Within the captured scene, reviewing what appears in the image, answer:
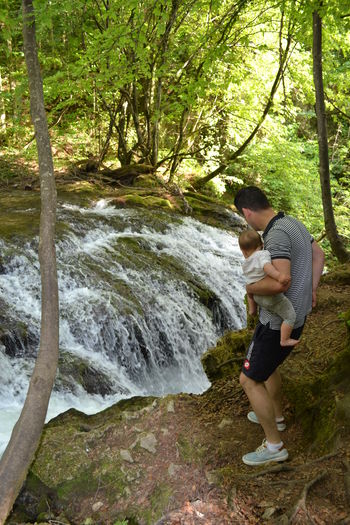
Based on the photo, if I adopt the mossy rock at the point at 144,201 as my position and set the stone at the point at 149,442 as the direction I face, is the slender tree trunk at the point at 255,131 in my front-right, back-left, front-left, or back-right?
back-left

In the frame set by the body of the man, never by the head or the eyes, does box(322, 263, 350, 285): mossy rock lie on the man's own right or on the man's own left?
on the man's own right

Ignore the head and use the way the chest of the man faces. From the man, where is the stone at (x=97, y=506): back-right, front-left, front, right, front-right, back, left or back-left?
front-left

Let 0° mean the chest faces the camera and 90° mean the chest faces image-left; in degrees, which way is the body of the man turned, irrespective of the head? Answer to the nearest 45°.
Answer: approximately 135°

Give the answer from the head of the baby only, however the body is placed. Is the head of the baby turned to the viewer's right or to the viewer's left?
to the viewer's left

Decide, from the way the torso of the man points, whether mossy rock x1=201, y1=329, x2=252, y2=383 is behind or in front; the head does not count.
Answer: in front

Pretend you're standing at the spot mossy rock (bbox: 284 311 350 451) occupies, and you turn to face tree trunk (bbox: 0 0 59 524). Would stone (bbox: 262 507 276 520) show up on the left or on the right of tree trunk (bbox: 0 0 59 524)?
left

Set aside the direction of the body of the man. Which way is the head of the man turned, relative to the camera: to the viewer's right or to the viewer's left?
to the viewer's left

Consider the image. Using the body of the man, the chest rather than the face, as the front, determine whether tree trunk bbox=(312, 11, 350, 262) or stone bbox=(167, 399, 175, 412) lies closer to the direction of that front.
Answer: the stone

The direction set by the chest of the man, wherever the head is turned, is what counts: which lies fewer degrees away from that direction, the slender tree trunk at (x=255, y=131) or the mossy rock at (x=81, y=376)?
the mossy rock

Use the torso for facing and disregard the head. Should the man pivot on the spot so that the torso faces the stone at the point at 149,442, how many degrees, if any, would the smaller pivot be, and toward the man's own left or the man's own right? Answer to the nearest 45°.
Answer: approximately 45° to the man's own left
